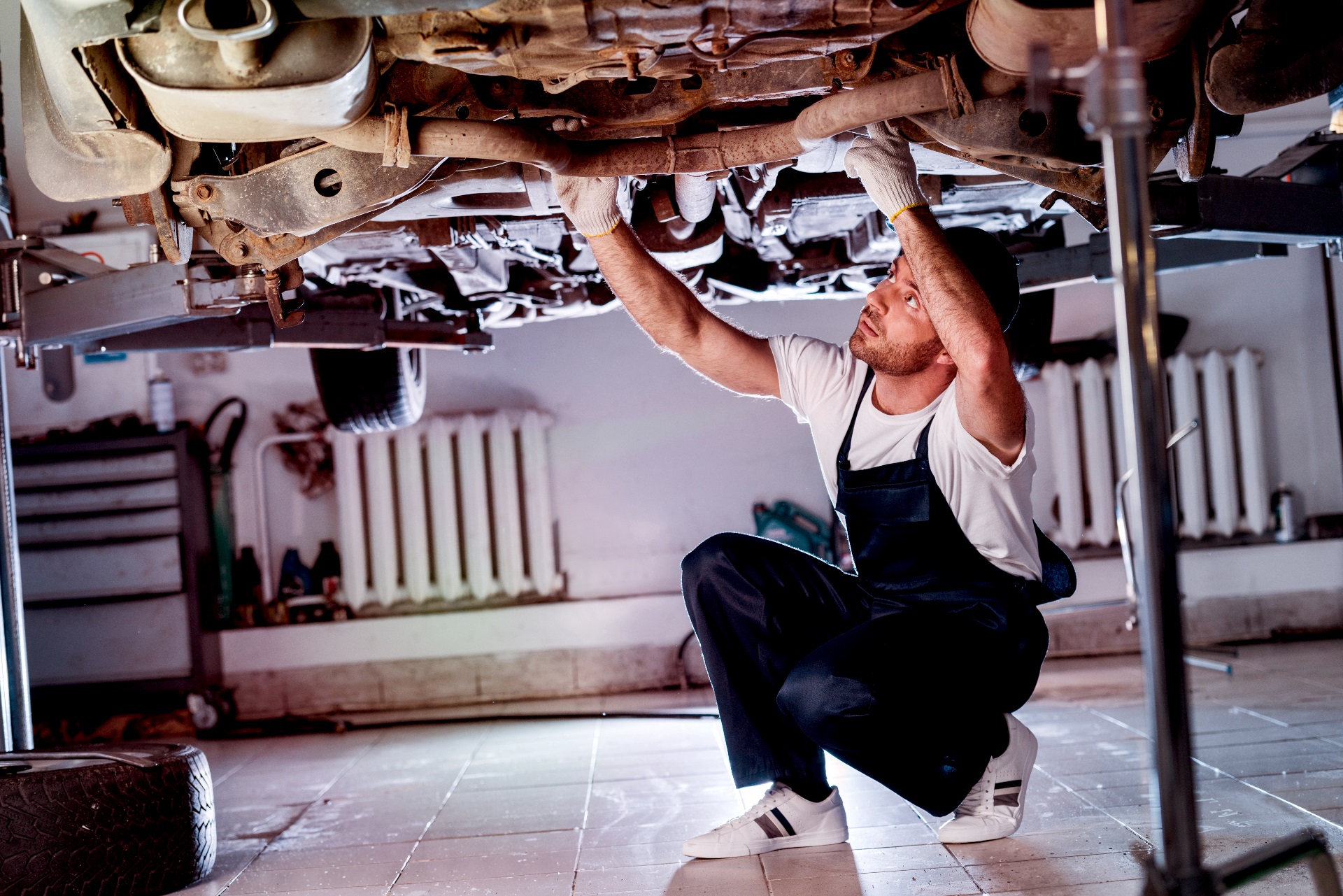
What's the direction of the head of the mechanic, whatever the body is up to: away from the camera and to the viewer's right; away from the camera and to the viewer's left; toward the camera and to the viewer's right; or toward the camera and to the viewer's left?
toward the camera and to the viewer's left

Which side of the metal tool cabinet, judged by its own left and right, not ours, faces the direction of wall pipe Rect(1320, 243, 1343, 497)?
left

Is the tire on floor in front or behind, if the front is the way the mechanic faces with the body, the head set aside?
in front

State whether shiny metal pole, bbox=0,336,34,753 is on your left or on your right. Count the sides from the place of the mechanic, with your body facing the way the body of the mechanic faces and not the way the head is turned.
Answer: on your right

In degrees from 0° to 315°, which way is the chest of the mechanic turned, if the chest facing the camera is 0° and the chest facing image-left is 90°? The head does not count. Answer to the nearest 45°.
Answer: approximately 45°

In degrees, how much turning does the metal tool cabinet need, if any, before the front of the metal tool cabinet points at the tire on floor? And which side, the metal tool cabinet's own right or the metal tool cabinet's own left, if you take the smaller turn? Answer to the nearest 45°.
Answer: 0° — it already faces it

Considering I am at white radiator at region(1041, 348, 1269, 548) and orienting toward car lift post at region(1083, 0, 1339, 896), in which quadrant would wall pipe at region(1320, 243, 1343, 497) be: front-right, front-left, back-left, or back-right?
back-left

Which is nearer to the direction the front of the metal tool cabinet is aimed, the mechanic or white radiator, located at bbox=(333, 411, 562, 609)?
the mechanic

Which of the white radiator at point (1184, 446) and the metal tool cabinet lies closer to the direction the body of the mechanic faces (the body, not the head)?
the metal tool cabinet

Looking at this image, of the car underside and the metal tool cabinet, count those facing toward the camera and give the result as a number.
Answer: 1

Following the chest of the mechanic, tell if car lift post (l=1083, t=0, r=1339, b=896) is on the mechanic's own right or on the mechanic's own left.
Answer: on the mechanic's own left

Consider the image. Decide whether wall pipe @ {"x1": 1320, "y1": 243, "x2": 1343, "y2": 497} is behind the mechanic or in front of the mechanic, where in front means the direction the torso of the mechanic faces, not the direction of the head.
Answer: behind
